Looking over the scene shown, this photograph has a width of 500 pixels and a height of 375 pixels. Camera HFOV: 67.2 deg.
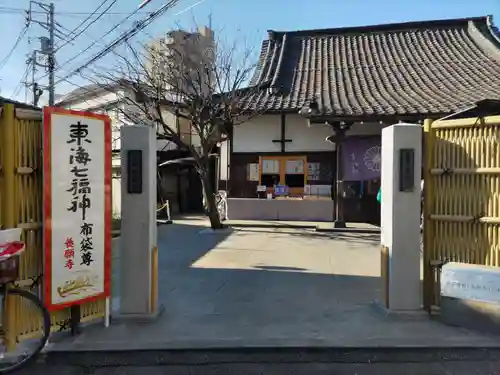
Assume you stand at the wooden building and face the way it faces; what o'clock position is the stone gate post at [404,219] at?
The stone gate post is roughly at 12 o'clock from the wooden building.

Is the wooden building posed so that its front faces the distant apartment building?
no

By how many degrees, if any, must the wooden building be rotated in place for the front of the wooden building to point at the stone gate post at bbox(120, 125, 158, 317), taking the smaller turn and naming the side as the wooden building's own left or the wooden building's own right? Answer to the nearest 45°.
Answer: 0° — it already faces it

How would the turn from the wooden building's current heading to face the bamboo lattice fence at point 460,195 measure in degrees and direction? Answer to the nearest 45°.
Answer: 0° — it already faces it

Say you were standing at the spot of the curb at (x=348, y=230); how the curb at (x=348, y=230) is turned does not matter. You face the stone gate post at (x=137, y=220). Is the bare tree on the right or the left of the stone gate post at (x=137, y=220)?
right

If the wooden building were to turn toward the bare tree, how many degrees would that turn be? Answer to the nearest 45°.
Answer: approximately 45° to its right

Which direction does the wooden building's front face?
toward the camera

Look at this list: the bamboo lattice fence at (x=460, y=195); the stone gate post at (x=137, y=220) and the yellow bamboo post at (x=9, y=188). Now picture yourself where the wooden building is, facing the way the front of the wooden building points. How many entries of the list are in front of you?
3

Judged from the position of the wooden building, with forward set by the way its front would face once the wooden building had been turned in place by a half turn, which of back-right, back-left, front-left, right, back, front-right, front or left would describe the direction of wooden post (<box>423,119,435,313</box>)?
back

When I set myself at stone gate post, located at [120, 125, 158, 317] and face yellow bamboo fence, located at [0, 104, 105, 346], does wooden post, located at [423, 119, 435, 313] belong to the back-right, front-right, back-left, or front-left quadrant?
back-left

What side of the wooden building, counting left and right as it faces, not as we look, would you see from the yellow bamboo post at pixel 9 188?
front

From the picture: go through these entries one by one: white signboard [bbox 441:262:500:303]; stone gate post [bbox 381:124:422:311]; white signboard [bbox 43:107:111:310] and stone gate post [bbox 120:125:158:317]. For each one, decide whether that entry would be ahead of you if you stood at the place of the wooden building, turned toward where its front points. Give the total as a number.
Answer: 4

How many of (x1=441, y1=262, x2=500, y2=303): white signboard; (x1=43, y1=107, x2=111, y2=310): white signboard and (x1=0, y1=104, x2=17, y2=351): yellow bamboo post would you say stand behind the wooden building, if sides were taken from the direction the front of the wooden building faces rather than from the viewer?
0

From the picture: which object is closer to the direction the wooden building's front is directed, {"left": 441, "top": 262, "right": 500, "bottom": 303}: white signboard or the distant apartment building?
the white signboard

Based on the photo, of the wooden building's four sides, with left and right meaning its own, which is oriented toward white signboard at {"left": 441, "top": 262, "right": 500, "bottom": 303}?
front

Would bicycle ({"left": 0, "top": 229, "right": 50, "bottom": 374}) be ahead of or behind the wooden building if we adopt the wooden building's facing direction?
ahead

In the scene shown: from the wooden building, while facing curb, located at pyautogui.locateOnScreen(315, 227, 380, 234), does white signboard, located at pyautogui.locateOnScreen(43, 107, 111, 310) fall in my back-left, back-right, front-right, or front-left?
front-right
